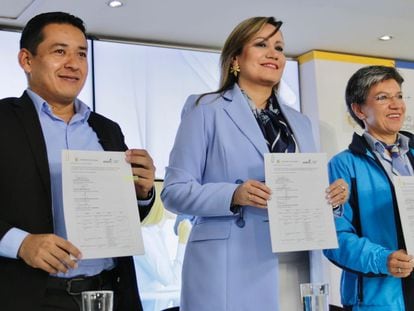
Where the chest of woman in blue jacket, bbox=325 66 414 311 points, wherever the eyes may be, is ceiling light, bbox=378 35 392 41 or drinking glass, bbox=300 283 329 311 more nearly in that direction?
the drinking glass

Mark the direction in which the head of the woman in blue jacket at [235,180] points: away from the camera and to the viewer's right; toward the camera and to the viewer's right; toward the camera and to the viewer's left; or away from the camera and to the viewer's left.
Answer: toward the camera and to the viewer's right

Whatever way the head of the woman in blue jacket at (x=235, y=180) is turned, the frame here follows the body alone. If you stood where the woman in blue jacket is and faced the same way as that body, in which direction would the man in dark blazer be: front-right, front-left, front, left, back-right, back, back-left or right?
right

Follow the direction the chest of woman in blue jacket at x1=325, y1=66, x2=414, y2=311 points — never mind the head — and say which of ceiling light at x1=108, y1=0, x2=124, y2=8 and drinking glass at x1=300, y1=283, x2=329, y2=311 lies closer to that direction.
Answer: the drinking glass

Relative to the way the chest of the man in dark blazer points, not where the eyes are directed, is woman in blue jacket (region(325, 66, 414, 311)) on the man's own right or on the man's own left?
on the man's own left

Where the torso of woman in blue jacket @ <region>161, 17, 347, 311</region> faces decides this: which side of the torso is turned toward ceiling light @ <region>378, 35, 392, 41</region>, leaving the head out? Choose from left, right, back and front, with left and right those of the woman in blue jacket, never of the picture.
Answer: left

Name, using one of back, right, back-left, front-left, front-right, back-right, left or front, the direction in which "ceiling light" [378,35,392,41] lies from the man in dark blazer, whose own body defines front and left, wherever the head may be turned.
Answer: left

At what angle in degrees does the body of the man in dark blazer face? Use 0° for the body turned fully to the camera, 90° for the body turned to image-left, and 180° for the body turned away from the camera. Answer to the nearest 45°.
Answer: approximately 315°
